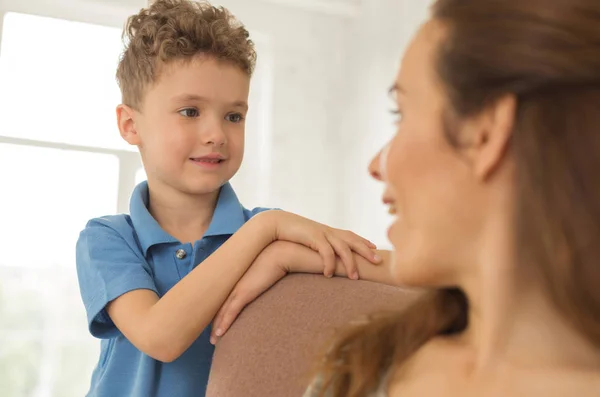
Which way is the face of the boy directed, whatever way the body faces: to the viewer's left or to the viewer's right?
to the viewer's right

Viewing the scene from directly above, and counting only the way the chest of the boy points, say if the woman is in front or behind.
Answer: in front

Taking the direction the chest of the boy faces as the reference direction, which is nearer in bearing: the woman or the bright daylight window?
the woman

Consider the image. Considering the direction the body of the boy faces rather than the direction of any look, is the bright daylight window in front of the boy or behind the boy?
behind

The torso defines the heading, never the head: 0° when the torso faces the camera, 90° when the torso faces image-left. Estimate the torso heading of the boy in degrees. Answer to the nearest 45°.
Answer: approximately 315°
